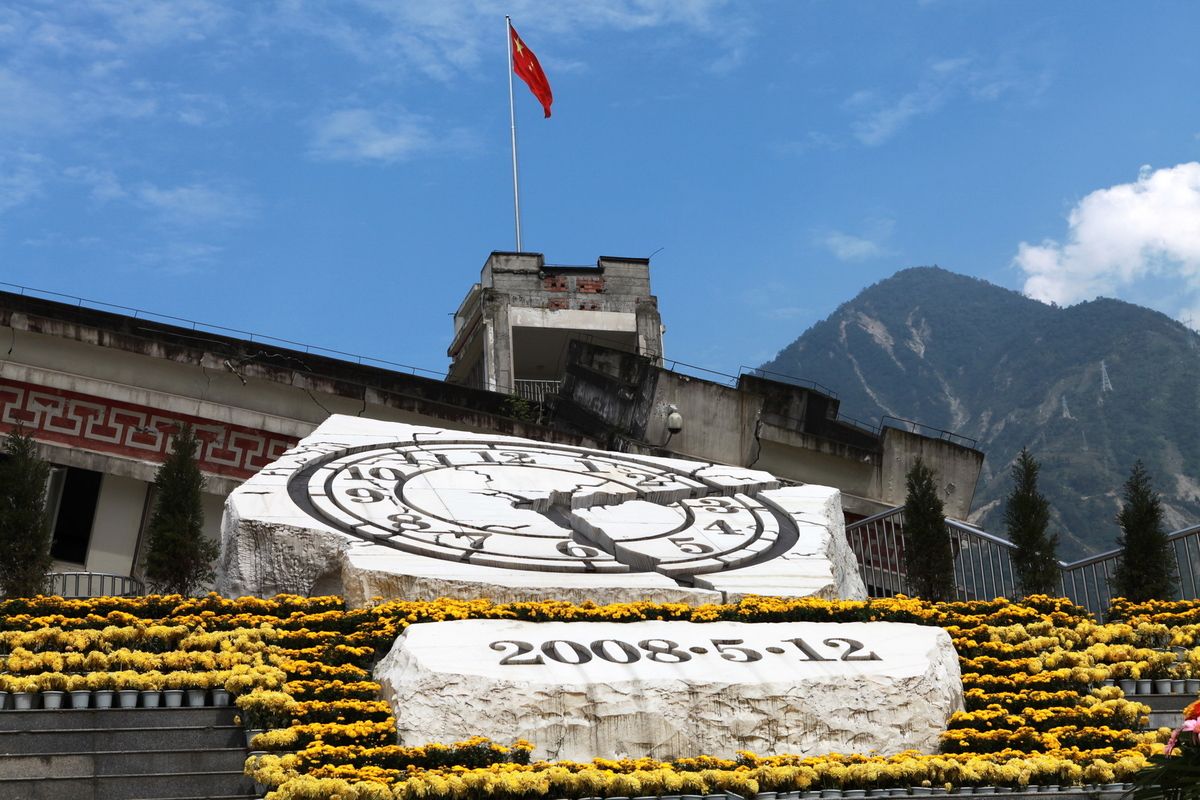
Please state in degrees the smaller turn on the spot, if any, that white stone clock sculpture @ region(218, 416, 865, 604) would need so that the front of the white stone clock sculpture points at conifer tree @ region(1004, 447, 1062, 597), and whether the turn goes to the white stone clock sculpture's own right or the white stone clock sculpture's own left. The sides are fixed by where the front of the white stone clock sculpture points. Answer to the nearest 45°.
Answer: approximately 90° to the white stone clock sculpture's own left

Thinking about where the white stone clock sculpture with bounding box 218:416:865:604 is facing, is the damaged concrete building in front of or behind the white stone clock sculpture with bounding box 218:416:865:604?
behind

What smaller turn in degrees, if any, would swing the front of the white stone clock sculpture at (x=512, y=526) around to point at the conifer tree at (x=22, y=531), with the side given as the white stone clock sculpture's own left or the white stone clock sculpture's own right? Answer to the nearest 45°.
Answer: approximately 90° to the white stone clock sculpture's own right

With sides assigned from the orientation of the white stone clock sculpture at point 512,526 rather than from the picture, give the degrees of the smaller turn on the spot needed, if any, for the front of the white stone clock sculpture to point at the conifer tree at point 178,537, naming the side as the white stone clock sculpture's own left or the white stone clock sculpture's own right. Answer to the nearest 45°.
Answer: approximately 135° to the white stone clock sculpture's own right

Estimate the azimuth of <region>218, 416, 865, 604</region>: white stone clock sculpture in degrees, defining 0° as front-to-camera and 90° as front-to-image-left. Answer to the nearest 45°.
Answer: approximately 0°

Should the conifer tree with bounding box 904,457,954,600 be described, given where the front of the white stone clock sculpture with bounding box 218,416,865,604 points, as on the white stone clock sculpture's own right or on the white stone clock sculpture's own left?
on the white stone clock sculpture's own left
